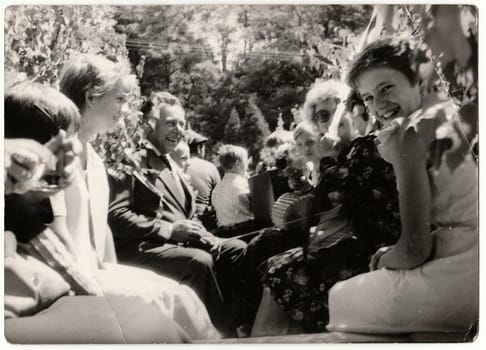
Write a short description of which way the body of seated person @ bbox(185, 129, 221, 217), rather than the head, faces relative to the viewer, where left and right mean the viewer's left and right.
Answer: facing away from the viewer and to the right of the viewer

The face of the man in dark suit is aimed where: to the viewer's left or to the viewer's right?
to the viewer's right

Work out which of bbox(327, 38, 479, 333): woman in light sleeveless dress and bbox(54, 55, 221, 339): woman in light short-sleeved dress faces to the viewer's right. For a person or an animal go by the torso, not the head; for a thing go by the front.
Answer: bbox(54, 55, 221, 339): woman in light short-sleeved dress

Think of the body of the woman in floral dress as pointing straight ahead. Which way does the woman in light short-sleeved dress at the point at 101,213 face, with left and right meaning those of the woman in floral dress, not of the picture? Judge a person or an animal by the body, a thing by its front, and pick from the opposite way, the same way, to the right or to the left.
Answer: the opposite way

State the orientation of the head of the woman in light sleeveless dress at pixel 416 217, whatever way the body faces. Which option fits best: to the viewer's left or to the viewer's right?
to the viewer's left

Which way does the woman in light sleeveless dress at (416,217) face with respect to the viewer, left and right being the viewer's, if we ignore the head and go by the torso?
facing to the left of the viewer

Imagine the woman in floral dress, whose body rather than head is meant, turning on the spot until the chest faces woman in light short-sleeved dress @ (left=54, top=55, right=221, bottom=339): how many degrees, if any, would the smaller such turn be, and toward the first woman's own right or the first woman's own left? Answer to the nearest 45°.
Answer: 0° — they already face them

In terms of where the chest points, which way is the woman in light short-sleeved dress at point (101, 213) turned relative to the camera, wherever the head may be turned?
to the viewer's right

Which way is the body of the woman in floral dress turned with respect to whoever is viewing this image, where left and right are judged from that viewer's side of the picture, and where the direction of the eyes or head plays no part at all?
facing to the left of the viewer

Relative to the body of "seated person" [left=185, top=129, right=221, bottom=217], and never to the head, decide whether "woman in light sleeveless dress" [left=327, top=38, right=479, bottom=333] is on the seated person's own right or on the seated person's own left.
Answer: on the seated person's own right
